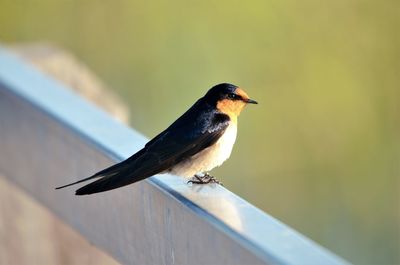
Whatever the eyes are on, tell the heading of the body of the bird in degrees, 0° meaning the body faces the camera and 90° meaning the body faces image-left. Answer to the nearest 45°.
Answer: approximately 270°
